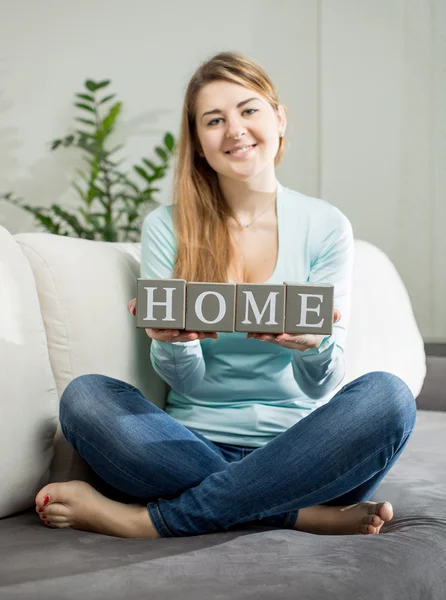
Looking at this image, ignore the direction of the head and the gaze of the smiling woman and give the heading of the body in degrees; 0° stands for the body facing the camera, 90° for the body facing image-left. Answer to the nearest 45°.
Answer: approximately 0°

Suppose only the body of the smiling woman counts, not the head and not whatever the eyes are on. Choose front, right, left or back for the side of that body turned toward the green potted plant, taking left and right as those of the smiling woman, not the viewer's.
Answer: back
